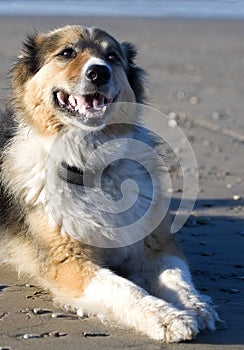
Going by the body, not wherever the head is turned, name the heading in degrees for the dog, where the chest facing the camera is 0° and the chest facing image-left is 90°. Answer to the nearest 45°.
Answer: approximately 315°
